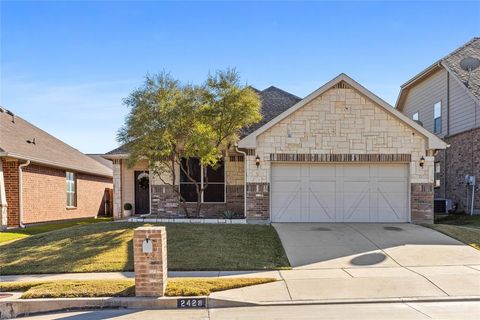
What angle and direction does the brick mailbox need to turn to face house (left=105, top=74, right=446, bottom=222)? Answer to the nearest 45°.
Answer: approximately 135° to its left

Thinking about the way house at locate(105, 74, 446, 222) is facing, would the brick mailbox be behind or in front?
in front

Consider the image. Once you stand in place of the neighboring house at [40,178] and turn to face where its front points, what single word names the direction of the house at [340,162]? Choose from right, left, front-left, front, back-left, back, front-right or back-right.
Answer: front-left

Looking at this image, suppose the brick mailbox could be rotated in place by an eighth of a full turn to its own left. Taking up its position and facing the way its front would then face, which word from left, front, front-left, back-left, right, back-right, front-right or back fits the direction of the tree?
back-left

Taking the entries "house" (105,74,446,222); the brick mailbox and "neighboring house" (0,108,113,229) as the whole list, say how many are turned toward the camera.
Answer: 3

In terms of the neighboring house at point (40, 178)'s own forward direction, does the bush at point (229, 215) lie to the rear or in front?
in front

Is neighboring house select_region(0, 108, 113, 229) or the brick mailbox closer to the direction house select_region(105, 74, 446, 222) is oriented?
the brick mailbox

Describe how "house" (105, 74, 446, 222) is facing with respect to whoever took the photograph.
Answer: facing the viewer

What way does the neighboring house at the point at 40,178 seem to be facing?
toward the camera

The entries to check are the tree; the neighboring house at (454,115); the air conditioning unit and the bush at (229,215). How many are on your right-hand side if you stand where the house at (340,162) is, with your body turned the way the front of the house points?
2
